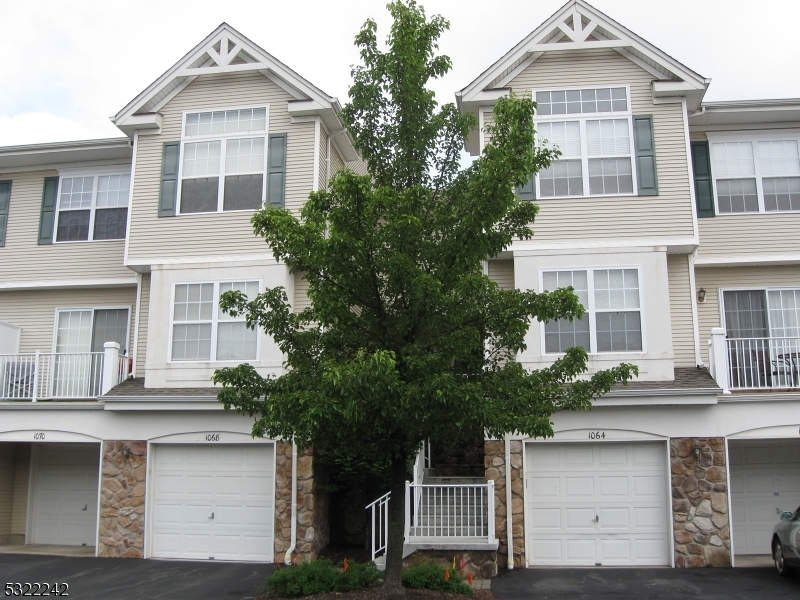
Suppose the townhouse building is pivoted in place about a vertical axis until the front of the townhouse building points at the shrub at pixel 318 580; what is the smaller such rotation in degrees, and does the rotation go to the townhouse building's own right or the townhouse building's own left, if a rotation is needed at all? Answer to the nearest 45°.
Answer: approximately 45° to the townhouse building's own right

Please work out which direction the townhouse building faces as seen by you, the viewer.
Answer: facing the viewer

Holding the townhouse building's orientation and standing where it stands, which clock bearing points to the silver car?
The silver car is roughly at 10 o'clock from the townhouse building.

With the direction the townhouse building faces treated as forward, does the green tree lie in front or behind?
in front
